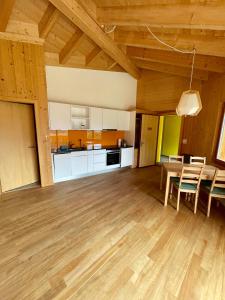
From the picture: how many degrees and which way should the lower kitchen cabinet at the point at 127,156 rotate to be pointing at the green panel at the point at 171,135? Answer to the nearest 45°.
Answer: approximately 90° to its left

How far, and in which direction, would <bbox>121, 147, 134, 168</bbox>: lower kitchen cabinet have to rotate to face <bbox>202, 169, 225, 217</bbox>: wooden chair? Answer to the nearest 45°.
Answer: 0° — it already faces it

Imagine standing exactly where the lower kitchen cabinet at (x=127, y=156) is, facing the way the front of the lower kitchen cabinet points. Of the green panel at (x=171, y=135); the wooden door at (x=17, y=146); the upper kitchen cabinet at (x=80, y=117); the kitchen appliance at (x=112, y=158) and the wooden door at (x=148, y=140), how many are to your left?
2

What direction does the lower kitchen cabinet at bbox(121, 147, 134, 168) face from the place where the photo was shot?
facing the viewer and to the right of the viewer

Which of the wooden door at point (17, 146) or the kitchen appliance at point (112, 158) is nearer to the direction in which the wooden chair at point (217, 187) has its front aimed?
the kitchen appliance

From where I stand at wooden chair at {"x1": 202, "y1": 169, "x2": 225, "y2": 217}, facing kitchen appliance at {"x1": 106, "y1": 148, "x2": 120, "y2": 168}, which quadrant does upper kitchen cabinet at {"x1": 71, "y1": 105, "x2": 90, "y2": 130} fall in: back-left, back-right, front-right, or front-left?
front-left

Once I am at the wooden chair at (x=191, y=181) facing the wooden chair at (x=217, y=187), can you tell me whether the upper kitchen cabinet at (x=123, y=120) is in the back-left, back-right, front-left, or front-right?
back-left

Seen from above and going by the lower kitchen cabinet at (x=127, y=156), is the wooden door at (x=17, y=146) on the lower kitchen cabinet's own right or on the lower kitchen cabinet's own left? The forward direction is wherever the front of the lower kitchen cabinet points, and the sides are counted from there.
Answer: on the lower kitchen cabinet's own right

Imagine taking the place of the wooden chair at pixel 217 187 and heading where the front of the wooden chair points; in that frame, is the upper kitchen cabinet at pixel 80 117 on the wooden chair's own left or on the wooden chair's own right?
on the wooden chair's own left

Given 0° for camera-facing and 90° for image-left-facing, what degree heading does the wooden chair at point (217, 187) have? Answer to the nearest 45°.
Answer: approximately 135°

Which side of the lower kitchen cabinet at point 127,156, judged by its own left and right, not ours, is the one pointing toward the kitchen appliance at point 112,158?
right
